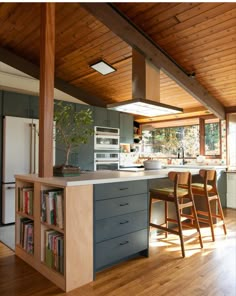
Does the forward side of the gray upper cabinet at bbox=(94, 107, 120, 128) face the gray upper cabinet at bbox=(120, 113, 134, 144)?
no

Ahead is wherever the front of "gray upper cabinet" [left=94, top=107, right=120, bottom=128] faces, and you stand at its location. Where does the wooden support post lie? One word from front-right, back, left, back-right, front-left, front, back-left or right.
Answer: front-right

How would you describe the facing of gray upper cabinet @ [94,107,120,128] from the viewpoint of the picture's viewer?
facing the viewer and to the right of the viewer

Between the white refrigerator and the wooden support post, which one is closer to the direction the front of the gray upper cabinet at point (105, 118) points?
the wooden support post

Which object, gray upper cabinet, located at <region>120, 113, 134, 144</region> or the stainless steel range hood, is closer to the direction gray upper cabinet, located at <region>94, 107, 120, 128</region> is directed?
the stainless steel range hood

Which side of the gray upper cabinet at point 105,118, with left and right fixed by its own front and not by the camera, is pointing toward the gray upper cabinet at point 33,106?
right

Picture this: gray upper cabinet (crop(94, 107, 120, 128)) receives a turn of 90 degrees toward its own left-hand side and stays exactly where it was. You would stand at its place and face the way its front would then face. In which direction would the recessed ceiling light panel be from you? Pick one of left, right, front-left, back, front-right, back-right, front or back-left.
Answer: back-right

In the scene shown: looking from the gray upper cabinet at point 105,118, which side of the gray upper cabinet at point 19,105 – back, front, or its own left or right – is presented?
left

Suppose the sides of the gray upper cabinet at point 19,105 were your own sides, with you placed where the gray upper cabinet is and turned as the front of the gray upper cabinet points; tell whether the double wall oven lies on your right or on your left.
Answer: on your left

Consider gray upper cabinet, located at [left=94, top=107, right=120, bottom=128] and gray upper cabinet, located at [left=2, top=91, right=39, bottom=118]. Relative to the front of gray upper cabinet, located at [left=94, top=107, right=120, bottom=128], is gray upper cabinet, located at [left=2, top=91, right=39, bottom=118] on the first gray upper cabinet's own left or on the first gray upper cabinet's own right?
on the first gray upper cabinet's own right

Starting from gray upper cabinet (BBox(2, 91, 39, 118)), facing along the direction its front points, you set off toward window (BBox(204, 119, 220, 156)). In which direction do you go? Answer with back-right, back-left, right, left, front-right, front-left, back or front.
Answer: front-left

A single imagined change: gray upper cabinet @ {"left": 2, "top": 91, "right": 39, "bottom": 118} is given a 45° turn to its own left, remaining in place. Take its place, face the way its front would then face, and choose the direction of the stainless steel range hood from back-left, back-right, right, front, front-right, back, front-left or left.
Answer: front-right

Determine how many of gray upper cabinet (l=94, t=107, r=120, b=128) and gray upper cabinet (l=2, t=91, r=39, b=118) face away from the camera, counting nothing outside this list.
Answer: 0

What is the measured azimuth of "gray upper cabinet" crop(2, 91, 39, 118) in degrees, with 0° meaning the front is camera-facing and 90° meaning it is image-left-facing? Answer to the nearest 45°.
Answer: approximately 315°

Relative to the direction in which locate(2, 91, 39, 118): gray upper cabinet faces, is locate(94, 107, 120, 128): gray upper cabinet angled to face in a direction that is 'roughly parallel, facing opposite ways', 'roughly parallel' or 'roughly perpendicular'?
roughly parallel
